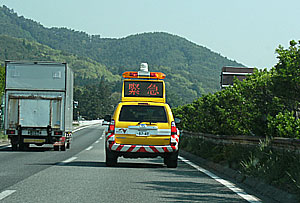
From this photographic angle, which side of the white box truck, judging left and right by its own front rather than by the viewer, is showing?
back

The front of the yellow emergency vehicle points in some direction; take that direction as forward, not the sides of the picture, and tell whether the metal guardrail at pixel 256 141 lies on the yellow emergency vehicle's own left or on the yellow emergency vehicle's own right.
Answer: on the yellow emergency vehicle's own right

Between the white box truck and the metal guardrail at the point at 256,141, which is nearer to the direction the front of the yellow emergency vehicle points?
the white box truck

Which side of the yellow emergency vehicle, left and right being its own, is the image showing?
back

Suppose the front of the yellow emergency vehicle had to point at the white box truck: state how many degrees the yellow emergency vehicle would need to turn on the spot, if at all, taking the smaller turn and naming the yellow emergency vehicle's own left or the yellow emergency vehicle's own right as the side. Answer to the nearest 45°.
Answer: approximately 45° to the yellow emergency vehicle's own left

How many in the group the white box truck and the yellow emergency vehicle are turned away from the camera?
2

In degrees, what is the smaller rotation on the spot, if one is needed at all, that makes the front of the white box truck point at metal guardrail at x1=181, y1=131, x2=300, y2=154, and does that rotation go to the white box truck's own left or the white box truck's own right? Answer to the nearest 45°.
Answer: approximately 135° to the white box truck's own right

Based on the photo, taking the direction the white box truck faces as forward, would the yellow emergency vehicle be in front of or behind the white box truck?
behind
